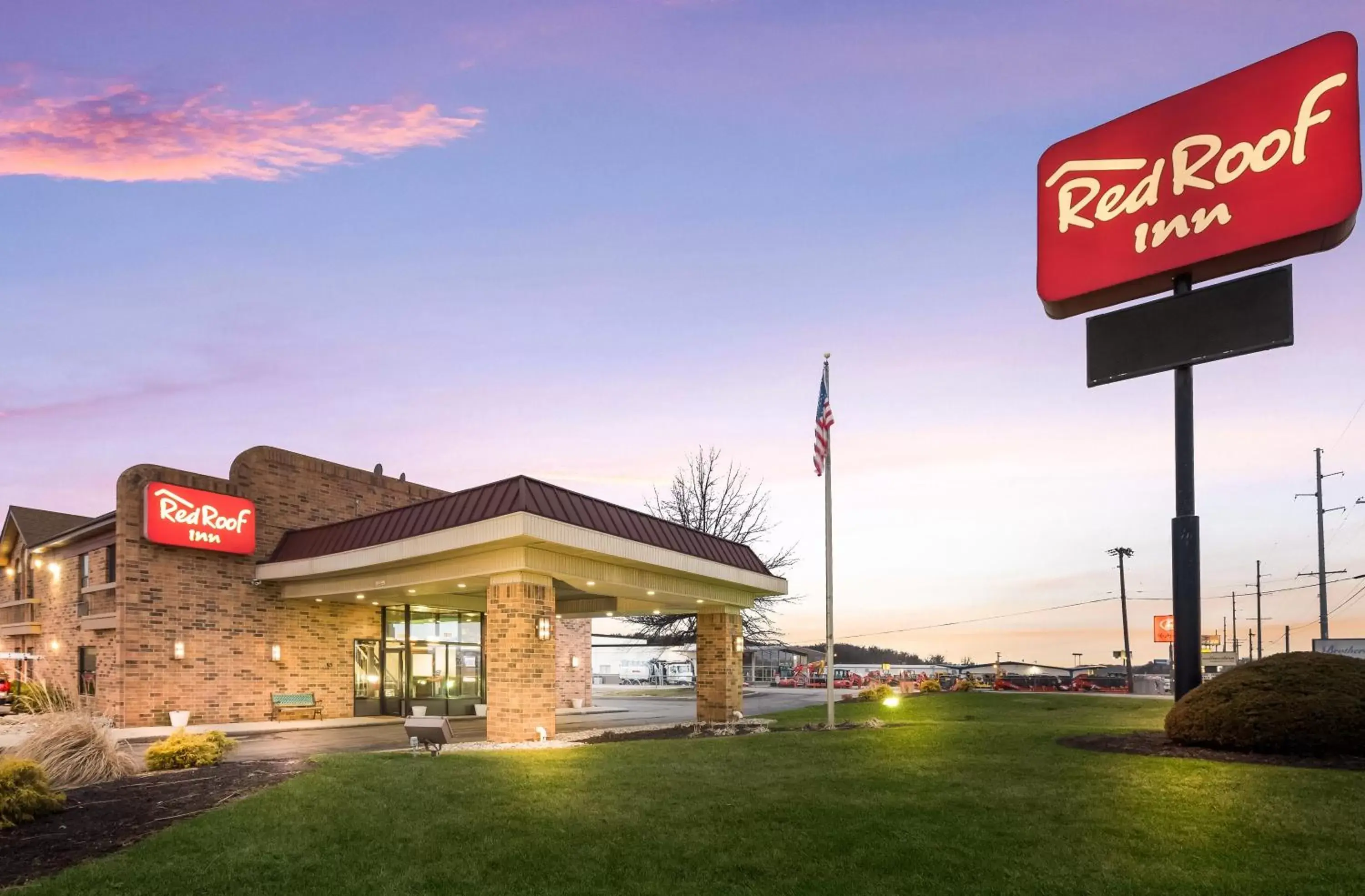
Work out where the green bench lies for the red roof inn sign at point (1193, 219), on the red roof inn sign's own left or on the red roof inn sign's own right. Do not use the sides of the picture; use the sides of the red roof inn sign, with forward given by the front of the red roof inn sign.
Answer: on the red roof inn sign's own right

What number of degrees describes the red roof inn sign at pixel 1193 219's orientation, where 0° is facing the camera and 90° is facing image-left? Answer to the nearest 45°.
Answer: approximately 45°

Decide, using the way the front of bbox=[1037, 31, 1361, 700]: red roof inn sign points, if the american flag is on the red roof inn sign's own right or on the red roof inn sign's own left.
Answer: on the red roof inn sign's own right

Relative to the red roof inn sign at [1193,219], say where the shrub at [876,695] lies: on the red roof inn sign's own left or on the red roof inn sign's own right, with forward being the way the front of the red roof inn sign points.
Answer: on the red roof inn sign's own right

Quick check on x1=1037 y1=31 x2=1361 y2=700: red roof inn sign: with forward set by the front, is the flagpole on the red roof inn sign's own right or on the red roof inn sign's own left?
on the red roof inn sign's own right

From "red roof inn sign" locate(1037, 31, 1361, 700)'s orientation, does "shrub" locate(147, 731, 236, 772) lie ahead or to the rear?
ahead
